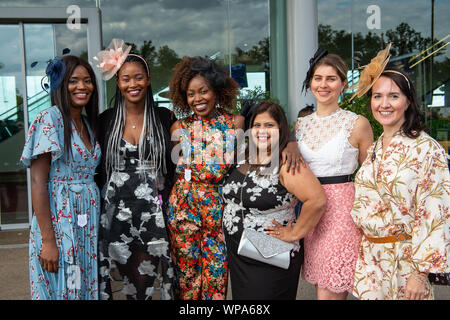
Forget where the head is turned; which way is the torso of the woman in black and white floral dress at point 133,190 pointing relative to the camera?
toward the camera

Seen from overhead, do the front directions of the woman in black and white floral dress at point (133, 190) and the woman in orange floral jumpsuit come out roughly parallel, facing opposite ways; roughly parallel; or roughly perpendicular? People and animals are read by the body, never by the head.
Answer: roughly parallel

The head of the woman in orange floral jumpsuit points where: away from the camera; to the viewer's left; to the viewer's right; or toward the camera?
toward the camera

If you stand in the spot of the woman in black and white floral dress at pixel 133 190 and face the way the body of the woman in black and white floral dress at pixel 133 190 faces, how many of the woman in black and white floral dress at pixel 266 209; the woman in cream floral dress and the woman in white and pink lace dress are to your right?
0

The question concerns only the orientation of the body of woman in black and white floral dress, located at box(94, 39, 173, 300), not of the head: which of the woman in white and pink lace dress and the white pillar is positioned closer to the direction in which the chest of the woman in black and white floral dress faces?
the woman in white and pink lace dress

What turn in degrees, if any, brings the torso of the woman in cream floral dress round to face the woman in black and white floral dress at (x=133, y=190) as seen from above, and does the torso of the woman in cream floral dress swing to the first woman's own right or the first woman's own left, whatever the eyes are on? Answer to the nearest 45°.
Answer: approximately 45° to the first woman's own right

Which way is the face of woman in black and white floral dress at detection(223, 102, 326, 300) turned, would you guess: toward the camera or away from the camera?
toward the camera

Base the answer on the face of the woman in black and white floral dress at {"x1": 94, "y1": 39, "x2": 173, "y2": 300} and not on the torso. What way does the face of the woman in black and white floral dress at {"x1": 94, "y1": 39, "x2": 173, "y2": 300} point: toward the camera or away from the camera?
toward the camera

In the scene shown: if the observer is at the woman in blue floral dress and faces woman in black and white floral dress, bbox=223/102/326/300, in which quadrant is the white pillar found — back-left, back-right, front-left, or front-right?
front-left

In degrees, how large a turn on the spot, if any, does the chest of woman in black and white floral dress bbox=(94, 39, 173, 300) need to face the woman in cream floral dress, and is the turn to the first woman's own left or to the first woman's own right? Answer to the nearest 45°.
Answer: approximately 45° to the first woman's own left

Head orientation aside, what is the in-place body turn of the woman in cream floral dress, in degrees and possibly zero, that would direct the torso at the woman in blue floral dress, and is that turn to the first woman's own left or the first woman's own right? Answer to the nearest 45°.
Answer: approximately 45° to the first woman's own right

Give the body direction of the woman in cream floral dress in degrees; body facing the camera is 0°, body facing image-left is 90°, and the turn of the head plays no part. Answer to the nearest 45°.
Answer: approximately 45°

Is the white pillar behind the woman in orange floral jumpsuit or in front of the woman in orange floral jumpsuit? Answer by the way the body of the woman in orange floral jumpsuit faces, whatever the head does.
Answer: behind

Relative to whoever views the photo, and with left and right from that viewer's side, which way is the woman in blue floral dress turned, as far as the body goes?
facing the viewer and to the right of the viewer

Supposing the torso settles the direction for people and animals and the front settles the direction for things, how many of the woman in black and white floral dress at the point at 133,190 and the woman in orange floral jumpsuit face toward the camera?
2

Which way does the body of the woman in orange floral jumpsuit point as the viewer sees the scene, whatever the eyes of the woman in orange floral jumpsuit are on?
toward the camera
